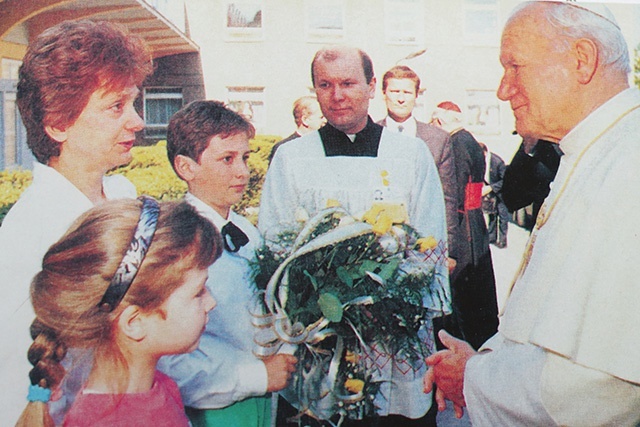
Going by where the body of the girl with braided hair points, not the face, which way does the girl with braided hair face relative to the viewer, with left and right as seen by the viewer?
facing to the right of the viewer

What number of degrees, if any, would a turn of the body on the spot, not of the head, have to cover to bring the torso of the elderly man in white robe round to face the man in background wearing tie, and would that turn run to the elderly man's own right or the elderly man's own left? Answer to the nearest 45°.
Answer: approximately 45° to the elderly man's own right

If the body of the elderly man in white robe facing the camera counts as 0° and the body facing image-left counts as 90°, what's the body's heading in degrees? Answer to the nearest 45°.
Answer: approximately 90°

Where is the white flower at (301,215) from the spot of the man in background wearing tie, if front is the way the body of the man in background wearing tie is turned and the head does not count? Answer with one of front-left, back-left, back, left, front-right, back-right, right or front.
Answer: front-right

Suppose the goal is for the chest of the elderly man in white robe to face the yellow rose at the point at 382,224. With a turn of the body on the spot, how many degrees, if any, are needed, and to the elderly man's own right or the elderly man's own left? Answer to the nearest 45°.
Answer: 0° — they already face it

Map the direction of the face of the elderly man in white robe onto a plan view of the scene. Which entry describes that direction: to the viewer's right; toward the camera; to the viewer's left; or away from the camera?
to the viewer's left
